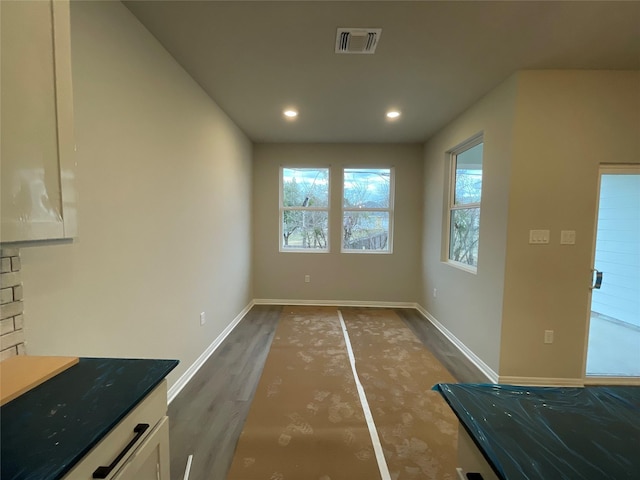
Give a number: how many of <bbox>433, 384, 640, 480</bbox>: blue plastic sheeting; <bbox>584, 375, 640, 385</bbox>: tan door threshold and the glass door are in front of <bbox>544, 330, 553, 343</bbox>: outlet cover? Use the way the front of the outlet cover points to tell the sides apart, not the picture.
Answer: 1

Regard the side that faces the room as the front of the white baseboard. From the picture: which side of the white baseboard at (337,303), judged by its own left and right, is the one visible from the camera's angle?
front

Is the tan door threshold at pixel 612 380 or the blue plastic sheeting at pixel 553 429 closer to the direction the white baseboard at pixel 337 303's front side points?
the blue plastic sheeting

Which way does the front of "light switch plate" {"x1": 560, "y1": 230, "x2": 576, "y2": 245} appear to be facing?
toward the camera

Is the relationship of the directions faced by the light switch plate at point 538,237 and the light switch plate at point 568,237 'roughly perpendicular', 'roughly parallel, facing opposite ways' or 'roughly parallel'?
roughly parallel

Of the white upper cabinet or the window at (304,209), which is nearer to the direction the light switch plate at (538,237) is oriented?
the white upper cabinet

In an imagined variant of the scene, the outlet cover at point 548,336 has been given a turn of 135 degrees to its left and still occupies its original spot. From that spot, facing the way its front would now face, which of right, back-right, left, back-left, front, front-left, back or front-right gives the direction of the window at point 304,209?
back-left

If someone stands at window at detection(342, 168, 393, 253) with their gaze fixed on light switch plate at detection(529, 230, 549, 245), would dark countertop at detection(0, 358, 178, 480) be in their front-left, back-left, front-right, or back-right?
front-right

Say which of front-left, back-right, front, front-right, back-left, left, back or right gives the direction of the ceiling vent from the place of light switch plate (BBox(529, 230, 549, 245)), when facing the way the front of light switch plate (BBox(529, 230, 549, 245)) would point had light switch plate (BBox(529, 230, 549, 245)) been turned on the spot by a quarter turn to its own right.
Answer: front-left

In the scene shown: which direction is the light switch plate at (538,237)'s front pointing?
toward the camera

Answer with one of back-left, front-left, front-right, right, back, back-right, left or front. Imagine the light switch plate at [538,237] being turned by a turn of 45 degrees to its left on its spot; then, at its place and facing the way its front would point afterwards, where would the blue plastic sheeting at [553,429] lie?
front-right

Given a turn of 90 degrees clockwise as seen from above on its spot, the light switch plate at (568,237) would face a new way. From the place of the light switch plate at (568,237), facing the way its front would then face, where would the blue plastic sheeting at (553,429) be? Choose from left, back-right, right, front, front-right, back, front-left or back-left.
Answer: left

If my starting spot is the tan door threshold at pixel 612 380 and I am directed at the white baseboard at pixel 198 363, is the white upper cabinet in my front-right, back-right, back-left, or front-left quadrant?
front-left

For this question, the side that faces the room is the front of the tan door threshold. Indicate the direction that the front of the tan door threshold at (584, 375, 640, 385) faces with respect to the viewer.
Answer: facing the viewer
